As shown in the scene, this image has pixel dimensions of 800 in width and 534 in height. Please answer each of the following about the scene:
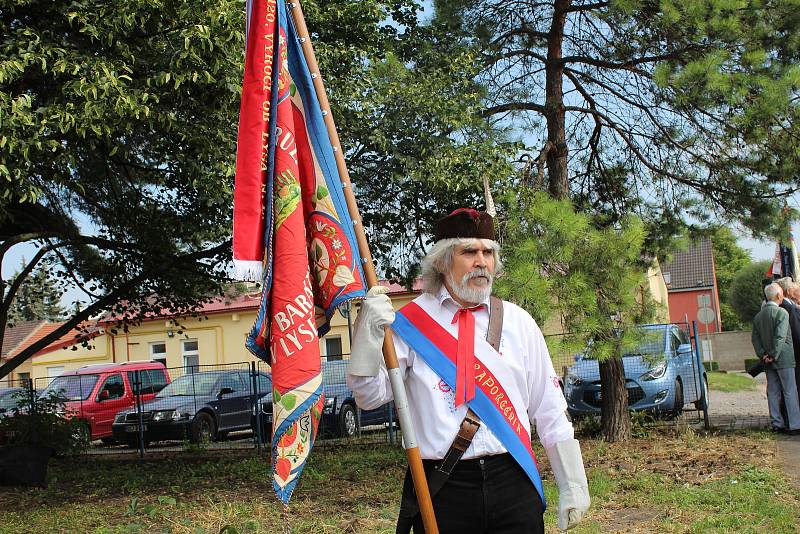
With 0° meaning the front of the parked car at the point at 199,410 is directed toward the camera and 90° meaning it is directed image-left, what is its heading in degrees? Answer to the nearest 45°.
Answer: approximately 45°

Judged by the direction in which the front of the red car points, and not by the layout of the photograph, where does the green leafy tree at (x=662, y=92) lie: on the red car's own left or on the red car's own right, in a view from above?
on the red car's own left

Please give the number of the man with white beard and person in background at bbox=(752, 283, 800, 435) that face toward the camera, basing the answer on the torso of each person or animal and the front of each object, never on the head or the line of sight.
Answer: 1

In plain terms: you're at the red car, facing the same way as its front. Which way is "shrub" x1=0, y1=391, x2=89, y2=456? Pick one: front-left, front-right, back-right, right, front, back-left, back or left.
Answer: front-left

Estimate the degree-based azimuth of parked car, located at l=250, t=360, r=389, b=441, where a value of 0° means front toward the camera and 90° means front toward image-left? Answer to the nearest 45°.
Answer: approximately 45°

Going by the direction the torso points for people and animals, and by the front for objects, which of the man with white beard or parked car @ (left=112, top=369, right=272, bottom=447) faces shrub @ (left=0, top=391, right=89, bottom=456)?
the parked car

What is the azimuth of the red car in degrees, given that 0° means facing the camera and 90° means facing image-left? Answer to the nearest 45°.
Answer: approximately 45°

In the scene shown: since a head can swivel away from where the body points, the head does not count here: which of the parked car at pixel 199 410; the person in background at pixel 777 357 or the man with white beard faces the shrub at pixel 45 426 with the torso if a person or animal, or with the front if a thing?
the parked car

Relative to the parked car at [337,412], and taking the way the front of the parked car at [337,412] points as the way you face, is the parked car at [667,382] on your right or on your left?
on your left

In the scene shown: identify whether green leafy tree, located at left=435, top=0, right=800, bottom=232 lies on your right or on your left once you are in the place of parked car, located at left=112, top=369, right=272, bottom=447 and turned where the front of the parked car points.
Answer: on your left
